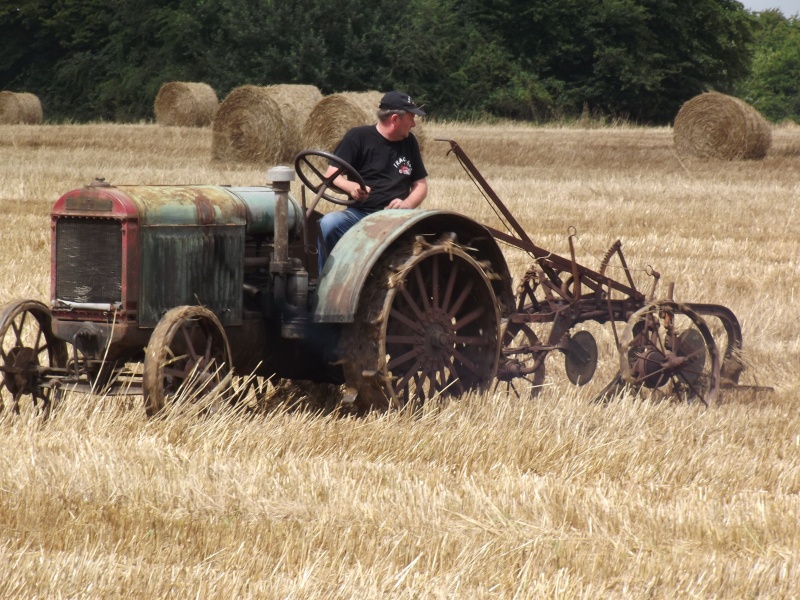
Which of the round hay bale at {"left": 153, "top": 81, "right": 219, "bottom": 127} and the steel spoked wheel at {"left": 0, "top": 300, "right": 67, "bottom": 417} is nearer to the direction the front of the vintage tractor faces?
the steel spoked wheel

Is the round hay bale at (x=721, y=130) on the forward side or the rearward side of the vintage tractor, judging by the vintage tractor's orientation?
on the rearward side

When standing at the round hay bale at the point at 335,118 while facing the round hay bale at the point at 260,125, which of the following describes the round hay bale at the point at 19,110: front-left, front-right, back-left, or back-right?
front-right

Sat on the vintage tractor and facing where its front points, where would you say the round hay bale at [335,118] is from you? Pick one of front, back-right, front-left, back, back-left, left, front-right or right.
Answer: back-right

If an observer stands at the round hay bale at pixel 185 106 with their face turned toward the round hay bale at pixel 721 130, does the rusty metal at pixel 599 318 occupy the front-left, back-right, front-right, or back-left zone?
front-right

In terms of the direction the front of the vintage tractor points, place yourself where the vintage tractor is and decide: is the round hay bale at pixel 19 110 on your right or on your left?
on your right

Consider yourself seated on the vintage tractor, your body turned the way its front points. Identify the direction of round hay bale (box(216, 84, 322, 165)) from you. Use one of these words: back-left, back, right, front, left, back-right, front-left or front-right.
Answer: back-right

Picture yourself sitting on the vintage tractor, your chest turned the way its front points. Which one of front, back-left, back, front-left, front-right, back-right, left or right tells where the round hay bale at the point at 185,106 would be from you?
back-right

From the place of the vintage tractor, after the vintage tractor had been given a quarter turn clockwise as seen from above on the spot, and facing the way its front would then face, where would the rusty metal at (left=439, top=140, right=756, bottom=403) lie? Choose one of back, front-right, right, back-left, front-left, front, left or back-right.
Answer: right

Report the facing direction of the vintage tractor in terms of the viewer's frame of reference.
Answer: facing the viewer and to the left of the viewer
